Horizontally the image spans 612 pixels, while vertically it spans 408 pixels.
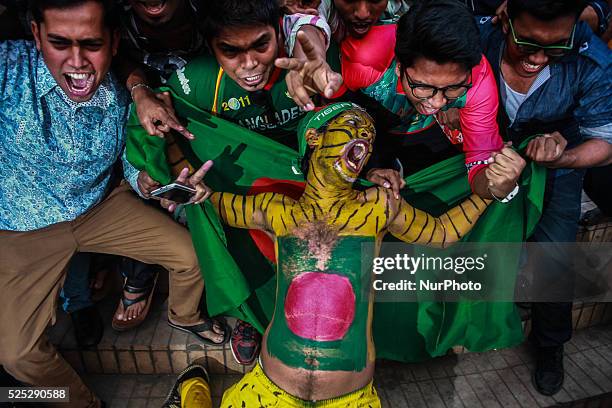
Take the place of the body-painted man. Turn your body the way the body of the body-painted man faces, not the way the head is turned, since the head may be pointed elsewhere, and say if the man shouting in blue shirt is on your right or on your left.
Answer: on your right

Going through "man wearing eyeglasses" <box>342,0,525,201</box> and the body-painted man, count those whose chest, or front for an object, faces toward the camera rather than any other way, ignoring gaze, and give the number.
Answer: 2

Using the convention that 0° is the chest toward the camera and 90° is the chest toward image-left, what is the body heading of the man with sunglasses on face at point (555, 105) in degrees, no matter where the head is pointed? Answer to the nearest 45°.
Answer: approximately 45°

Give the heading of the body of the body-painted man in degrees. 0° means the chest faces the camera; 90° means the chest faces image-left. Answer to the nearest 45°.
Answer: approximately 0°

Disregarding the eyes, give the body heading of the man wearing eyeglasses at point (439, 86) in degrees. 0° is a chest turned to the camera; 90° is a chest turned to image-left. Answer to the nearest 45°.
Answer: approximately 0°
